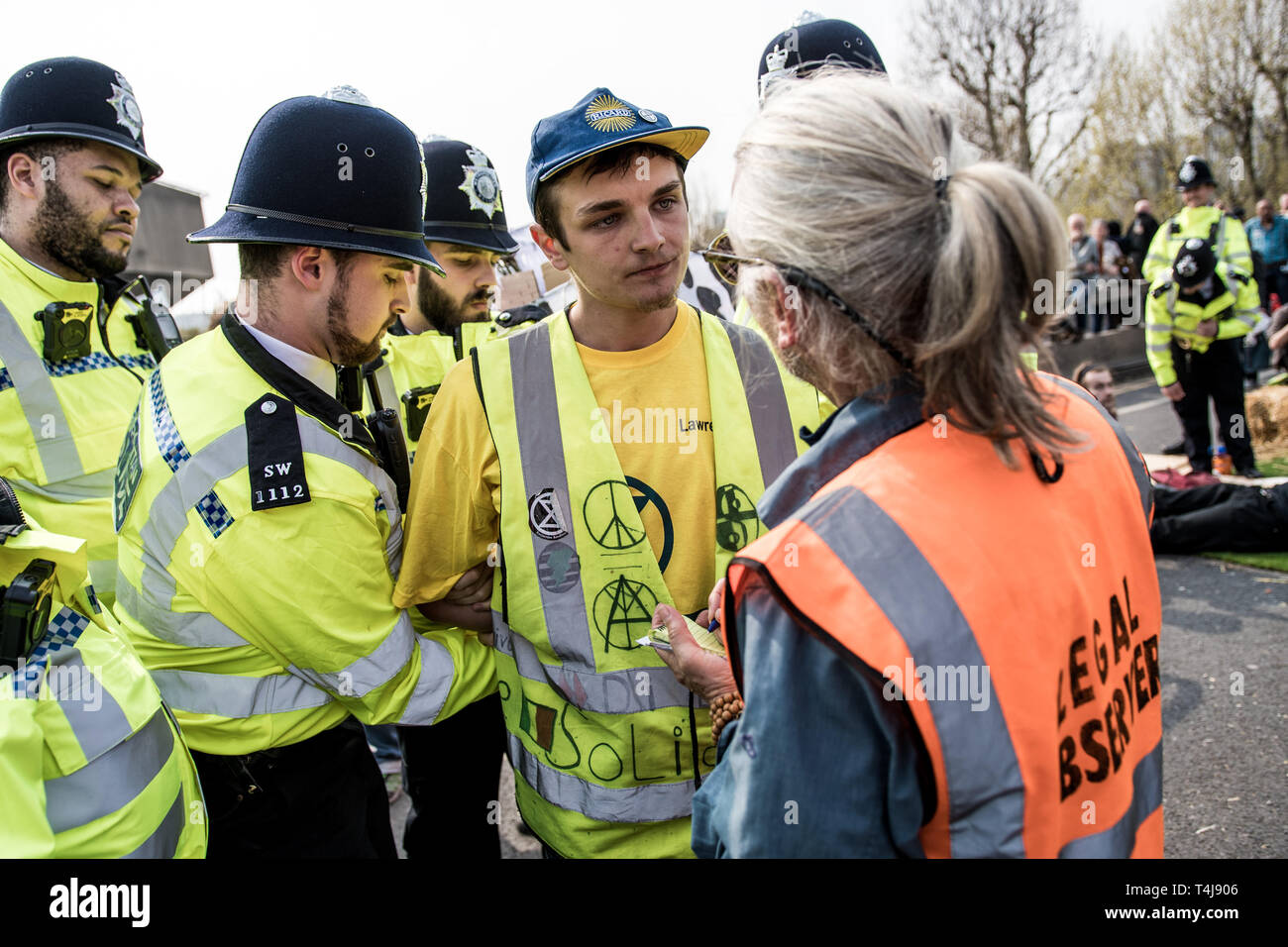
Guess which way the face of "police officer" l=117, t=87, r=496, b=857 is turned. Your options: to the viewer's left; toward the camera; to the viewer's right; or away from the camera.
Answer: to the viewer's right

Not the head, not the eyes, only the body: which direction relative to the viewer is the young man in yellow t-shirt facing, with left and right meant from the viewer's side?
facing the viewer and to the right of the viewer

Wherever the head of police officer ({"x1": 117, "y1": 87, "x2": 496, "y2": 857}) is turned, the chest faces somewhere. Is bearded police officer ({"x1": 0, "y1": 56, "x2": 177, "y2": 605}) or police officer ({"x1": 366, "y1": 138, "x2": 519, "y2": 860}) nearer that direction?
the police officer

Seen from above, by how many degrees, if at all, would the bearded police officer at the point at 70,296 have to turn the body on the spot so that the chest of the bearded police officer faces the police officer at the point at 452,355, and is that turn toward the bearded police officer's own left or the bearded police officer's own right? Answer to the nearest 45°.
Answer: approximately 45° to the bearded police officer's own left

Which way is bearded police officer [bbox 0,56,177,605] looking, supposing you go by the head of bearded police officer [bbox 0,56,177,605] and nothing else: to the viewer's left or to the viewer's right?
to the viewer's right

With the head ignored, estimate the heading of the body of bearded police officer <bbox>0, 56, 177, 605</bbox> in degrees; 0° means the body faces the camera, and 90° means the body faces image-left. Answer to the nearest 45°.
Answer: approximately 315°

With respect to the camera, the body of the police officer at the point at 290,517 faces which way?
to the viewer's right

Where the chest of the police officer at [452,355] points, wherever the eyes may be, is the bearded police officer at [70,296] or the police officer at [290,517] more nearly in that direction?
the police officer

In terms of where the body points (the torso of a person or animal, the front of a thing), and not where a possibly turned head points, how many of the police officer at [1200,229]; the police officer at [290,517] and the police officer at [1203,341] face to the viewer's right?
1
